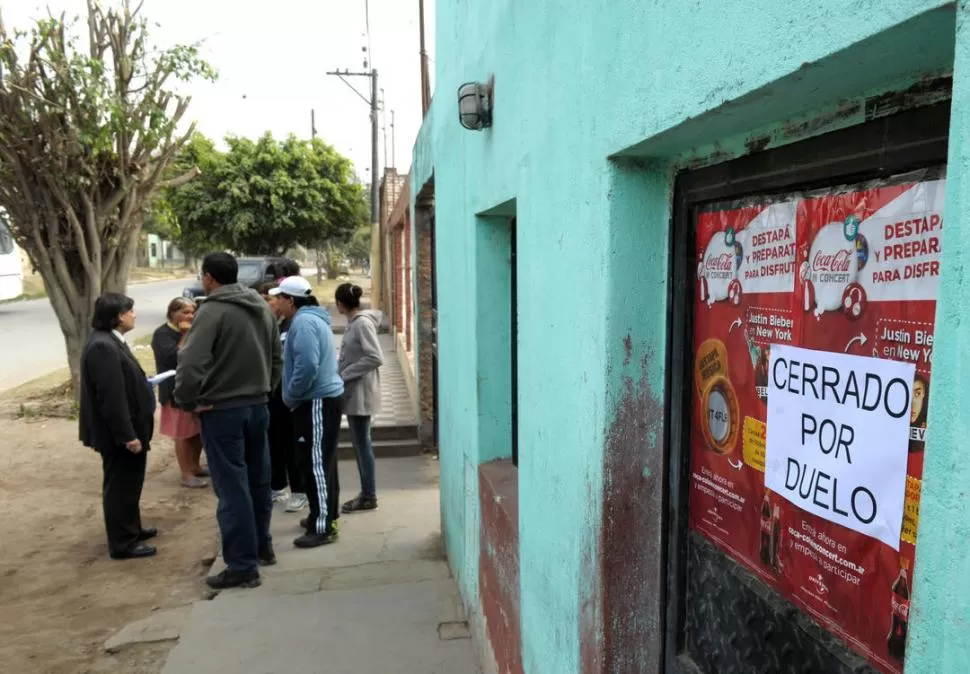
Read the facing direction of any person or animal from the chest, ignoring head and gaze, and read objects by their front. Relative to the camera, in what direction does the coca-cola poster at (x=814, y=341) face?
facing the viewer and to the left of the viewer

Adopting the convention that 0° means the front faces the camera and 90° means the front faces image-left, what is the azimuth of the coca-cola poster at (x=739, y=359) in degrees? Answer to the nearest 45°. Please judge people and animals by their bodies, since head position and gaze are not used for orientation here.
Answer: approximately 45°

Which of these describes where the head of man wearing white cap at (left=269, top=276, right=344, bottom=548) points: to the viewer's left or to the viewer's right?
to the viewer's left

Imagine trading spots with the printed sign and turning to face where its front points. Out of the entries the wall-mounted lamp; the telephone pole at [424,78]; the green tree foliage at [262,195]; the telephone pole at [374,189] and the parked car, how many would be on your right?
5

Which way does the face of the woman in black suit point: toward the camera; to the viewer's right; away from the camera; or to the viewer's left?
to the viewer's right

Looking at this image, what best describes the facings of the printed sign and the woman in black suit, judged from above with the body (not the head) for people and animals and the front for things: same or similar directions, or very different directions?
very different directions

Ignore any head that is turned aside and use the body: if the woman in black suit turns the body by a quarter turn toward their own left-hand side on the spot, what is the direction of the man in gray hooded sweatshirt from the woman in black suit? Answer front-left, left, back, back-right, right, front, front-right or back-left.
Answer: back-right

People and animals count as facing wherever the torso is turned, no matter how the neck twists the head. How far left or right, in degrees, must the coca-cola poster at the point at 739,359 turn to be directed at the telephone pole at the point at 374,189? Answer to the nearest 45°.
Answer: approximately 90° to its right

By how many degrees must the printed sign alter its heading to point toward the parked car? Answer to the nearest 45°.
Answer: approximately 90° to its right

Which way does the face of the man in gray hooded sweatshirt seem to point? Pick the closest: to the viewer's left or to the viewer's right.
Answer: to the viewer's left

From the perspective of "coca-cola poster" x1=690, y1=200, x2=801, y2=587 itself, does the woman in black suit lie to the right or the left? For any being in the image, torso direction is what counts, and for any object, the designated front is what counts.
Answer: on its right
